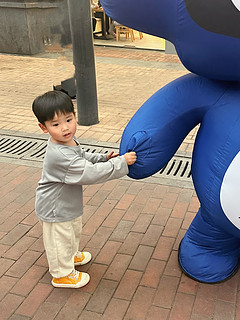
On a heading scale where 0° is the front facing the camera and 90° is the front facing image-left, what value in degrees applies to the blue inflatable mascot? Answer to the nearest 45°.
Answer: approximately 0°

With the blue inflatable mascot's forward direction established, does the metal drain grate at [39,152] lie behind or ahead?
behind

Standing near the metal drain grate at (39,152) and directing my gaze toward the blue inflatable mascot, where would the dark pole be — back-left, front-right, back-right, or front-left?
back-left

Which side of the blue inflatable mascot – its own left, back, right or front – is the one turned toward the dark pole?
back
